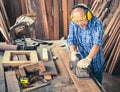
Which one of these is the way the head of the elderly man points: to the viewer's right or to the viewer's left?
to the viewer's left

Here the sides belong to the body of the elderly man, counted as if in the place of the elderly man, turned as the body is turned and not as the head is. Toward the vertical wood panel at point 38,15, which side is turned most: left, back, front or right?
right

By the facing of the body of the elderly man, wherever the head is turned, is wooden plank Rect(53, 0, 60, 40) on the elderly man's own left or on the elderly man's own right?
on the elderly man's own right

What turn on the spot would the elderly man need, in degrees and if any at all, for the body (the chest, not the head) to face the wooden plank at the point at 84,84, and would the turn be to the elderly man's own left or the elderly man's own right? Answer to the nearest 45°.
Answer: approximately 45° to the elderly man's own left

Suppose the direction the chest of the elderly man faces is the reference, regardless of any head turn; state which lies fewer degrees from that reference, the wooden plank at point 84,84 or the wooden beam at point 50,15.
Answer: the wooden plank

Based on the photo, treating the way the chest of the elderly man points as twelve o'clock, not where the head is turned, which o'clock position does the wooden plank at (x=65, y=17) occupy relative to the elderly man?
The wooden plank is roughly at 4 o'clock from the elderly man.

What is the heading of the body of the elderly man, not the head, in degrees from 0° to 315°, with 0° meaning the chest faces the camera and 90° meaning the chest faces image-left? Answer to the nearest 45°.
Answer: approximately 45°
